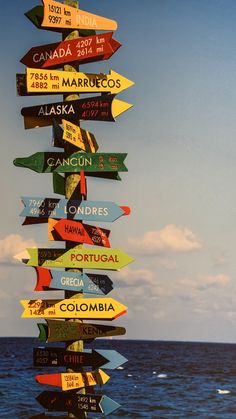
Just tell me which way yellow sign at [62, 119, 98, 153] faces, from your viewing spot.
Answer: facing the viewer and to the right of the viewer
